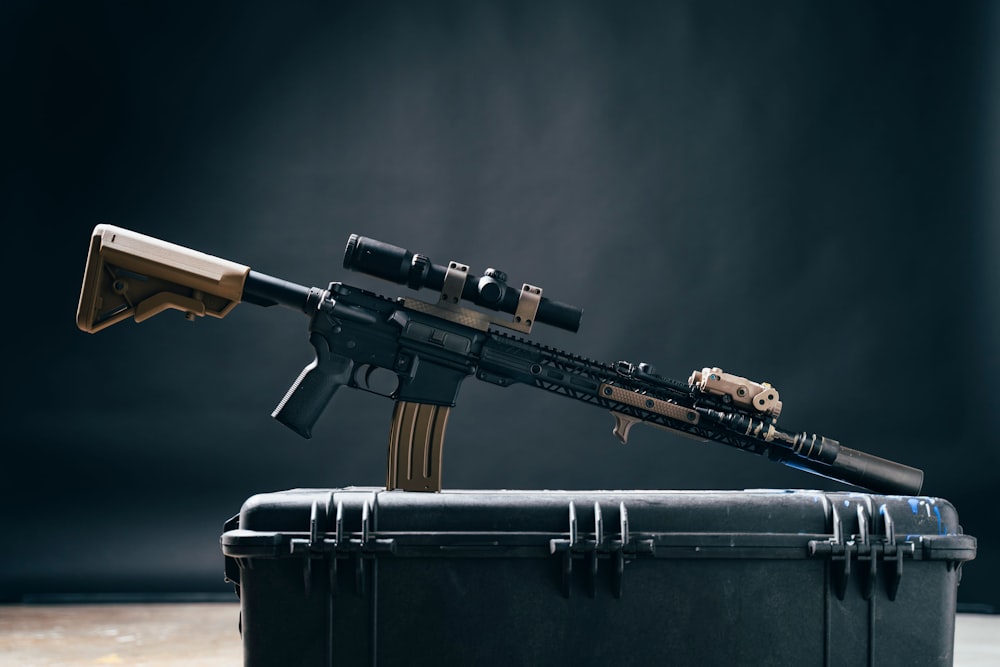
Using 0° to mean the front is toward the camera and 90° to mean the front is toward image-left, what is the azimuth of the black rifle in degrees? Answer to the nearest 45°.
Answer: approximately 270°
